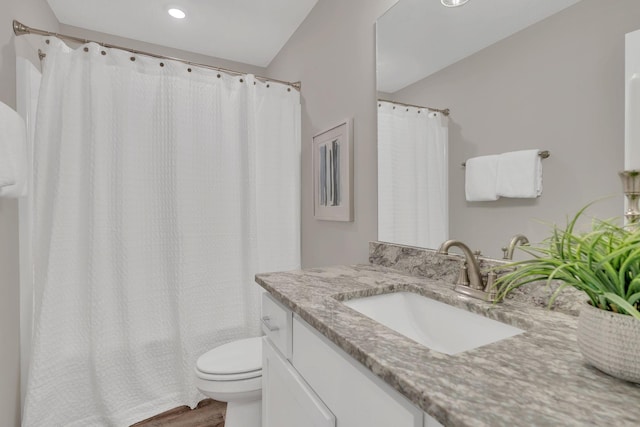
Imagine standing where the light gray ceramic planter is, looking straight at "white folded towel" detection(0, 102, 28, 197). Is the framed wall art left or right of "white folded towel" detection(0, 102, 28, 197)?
right

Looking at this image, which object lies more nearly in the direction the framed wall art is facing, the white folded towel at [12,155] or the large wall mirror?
the white folded towel

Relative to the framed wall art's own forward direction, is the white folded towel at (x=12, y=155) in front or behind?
in front

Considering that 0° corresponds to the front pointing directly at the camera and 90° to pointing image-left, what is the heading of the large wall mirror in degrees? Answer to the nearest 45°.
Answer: approximately 45°

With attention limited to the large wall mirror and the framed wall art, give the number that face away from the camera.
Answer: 0

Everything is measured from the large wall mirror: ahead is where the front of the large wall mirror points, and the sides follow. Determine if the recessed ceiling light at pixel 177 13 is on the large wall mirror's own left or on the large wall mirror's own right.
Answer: on the large wall mirror's own right
